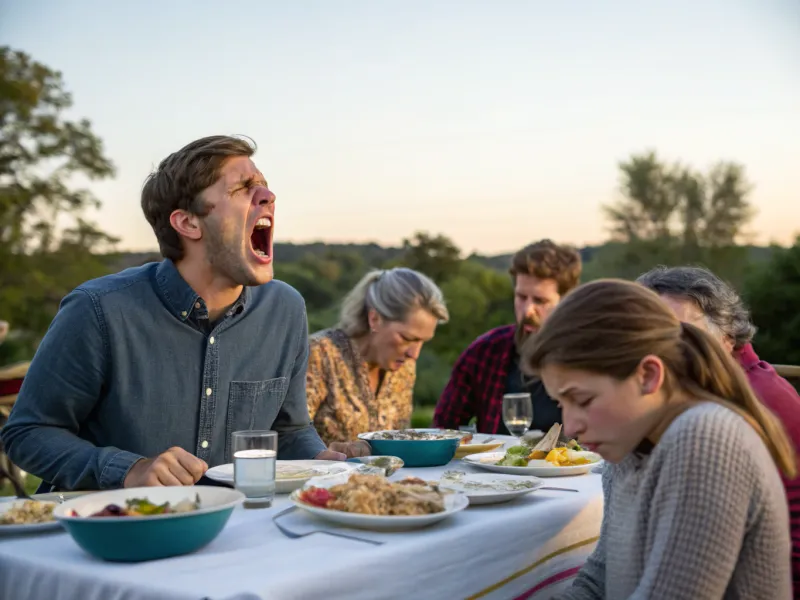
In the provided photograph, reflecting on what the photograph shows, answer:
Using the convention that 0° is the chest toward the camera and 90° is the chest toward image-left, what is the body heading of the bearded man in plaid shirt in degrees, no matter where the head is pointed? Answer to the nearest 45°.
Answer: approximately 0°

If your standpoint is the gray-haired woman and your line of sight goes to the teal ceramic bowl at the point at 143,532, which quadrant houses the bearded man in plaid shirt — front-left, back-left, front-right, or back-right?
back-left

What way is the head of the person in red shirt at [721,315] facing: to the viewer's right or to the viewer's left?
to the viewer's left

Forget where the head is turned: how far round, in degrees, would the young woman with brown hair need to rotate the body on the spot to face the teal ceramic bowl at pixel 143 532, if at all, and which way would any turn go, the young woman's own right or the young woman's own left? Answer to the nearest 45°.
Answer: approximately 45° to the young woman's own left

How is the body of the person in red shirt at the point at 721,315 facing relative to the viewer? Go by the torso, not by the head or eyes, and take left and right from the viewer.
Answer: facing to the left of the viewer

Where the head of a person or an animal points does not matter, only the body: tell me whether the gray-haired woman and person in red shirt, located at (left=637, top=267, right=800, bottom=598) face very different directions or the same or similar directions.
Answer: very different directions

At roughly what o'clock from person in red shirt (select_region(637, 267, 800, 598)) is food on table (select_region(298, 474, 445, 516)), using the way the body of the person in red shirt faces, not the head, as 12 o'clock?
The food on table is roughly at 10 o'clock from the person in red shirt.

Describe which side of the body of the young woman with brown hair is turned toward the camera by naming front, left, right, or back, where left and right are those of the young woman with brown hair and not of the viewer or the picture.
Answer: left

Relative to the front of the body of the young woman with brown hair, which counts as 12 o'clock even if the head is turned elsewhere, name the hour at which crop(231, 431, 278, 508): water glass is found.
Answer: The water glass is roughly at 12 o'clock from the young woman with brown hair.

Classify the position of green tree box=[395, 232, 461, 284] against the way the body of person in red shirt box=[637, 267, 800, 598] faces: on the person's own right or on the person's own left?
on the person's own right

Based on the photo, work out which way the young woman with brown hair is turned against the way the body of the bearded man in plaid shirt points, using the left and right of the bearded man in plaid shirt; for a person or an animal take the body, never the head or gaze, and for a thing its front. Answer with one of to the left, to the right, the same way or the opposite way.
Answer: to the right
